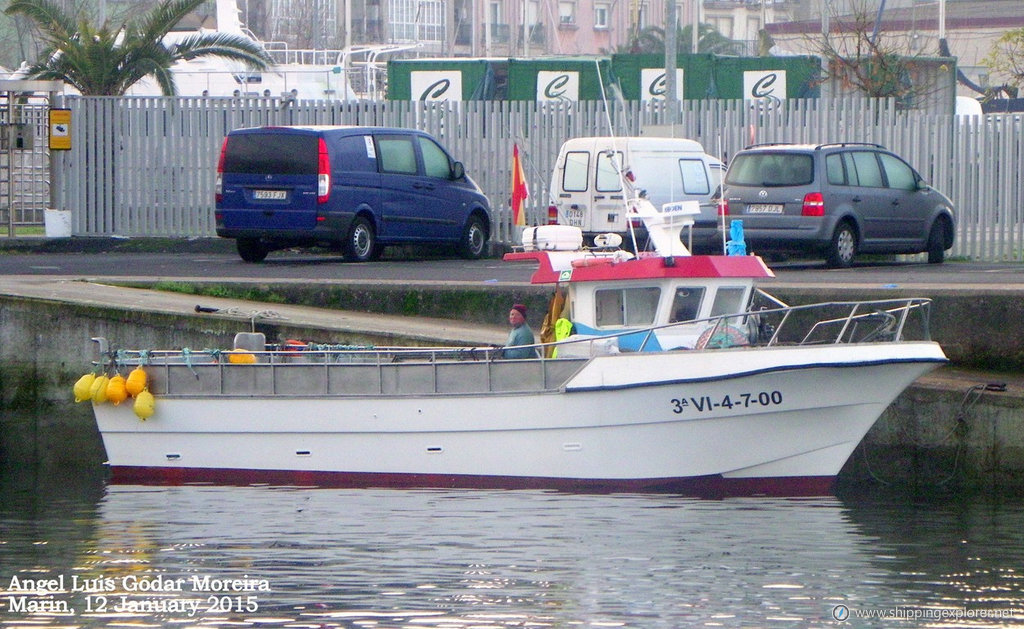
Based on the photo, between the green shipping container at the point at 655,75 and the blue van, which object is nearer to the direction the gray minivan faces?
the green shipping container

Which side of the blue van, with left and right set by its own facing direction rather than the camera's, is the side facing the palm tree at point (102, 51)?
left

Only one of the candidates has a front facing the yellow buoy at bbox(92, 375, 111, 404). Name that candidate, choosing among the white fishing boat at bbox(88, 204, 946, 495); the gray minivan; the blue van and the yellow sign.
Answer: the yellow sign

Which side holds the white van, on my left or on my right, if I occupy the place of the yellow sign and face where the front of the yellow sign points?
on my left

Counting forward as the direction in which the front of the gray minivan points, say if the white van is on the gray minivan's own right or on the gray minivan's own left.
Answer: on the gray minivan's own left

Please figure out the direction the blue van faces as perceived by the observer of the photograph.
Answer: facing away from the viewer and to the right of the viewer

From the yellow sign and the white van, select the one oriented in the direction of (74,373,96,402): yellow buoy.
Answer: the yellow sign

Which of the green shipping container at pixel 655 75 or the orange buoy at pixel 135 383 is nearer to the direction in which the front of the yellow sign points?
the orange buoy

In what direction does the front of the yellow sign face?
toward the camera

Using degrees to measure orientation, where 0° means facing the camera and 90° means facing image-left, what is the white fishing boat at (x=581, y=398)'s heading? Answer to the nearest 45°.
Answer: approximately 270°

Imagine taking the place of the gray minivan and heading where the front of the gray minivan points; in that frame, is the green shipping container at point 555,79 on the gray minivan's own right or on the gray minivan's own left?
on the gray minivan's own left

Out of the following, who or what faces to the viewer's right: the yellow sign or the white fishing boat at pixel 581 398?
the white fishing boat

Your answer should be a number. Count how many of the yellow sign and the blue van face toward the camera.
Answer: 1

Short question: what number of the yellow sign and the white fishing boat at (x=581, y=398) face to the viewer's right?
1

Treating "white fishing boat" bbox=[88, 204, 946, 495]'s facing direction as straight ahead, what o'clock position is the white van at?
The white van is roughly at 9 o'clock from the white fishing boat.
